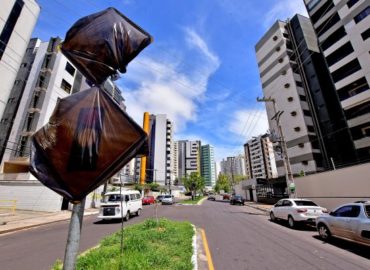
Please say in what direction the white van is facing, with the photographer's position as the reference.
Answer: facing the viewer and to the left of the viewer

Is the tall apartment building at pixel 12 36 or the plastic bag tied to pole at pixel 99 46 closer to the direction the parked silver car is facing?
the tall apartment building

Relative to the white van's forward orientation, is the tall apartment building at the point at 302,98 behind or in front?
behind

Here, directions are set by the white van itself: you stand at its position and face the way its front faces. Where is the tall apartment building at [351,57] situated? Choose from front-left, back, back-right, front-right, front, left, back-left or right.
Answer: back-left

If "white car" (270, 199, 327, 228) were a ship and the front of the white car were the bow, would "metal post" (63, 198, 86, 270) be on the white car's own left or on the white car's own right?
on the white car's own left

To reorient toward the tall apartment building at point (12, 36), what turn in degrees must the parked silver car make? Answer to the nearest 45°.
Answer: approximately 45° to its left

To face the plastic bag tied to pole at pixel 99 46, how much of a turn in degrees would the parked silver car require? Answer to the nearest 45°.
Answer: approximately 135° to its left

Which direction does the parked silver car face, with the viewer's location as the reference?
facing away from the viewer and to the left of the viewer

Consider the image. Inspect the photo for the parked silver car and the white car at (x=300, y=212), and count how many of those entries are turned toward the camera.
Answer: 0

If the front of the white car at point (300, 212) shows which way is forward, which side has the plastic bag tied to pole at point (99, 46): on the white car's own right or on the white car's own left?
on the white car's own left

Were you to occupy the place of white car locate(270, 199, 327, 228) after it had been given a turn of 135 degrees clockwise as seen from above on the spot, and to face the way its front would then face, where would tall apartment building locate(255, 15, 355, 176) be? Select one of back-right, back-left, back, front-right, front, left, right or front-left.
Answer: left

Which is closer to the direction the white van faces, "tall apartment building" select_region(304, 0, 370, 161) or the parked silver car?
the parked silver car
